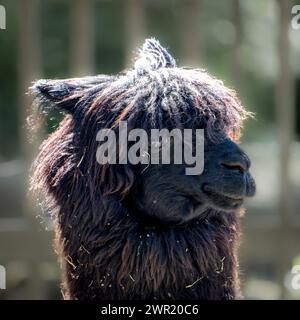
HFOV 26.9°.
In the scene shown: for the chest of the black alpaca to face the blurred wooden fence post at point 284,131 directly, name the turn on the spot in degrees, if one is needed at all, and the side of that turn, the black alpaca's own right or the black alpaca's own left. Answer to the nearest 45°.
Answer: approximately 135° to the black alpaca's own left

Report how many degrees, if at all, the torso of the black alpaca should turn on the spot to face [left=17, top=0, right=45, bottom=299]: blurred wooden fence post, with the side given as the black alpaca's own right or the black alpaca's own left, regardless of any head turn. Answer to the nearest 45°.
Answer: approximately 135° to the black alpaca's own left

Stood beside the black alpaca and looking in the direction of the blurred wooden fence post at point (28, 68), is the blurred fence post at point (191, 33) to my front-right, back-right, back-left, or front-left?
front-right

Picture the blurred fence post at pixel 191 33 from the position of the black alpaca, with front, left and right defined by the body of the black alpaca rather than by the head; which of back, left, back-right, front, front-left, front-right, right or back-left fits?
back-left

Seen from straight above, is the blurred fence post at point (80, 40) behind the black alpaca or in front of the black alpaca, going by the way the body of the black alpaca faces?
behind

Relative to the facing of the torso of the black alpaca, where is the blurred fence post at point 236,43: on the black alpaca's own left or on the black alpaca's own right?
on the black alpaca's own left

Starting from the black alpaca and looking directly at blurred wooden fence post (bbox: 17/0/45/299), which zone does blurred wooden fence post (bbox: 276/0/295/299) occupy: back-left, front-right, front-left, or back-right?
front-right

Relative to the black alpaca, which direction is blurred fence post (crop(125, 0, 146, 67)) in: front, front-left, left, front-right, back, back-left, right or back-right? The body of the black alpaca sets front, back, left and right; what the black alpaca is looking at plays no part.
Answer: back-left

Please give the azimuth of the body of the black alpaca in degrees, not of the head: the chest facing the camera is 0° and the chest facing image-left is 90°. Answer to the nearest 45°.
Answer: approximately 315°
